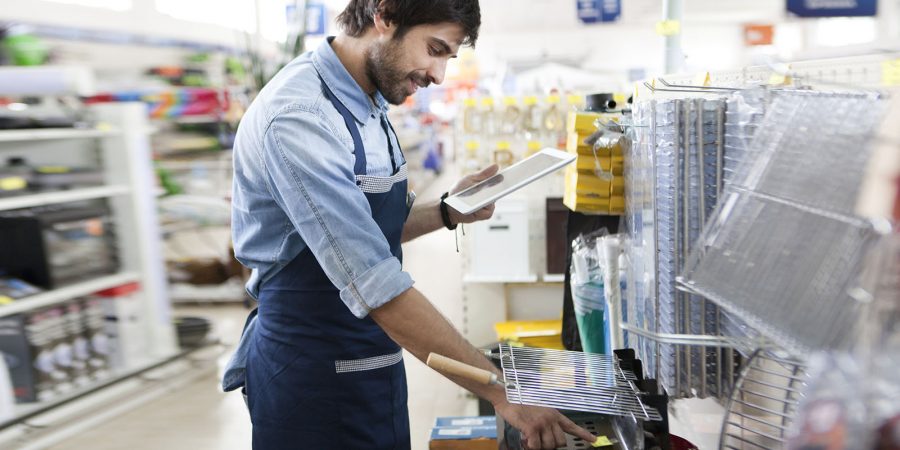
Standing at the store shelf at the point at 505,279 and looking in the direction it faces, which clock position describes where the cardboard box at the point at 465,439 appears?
The cardboard box is roughly at 12 o'clock from the store shelf.

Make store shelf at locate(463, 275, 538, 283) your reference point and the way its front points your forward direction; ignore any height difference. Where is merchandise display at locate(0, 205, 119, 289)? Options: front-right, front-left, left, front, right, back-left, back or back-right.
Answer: right

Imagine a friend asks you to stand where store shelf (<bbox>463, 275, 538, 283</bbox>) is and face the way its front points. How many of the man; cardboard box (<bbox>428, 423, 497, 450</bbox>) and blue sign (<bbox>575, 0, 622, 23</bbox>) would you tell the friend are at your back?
1

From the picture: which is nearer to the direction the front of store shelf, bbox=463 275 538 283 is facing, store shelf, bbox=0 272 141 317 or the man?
the man

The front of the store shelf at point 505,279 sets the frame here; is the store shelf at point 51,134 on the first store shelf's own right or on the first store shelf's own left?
on the first store shelf's own right

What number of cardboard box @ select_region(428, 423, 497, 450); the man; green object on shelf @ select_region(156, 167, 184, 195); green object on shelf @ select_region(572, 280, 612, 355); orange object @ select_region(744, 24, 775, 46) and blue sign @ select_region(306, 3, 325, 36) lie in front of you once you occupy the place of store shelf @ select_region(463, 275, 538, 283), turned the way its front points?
3

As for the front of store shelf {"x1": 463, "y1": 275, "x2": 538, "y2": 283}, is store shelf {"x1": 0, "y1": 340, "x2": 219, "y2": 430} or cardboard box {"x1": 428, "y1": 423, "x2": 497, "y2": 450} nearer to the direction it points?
the cardboard box

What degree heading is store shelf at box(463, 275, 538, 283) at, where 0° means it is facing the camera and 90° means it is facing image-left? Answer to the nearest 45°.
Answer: approximately 0°

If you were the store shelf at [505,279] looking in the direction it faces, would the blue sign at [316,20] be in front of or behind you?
behind

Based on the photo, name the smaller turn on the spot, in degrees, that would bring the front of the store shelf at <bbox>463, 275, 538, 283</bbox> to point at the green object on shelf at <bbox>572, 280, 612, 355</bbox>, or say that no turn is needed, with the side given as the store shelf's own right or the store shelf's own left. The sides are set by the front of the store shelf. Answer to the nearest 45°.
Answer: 0° — it already faces it

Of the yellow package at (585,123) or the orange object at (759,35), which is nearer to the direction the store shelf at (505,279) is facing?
the yellow package
